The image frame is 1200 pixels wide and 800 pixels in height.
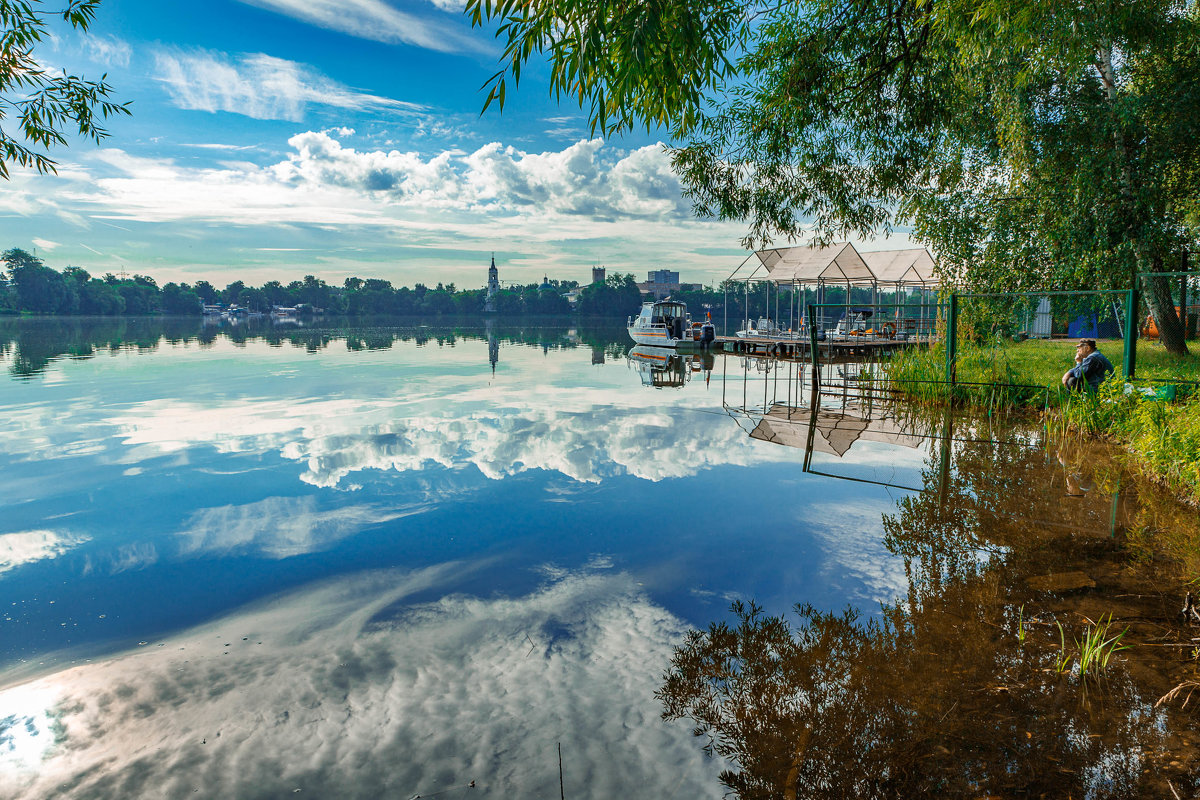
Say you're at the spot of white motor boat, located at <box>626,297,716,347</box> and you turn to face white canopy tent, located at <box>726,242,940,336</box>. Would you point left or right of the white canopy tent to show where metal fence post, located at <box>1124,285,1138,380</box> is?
right

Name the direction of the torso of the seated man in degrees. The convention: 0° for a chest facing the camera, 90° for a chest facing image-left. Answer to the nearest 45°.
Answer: approximately 90°

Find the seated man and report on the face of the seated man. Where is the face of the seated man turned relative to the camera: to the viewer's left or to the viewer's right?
to the viewer's left

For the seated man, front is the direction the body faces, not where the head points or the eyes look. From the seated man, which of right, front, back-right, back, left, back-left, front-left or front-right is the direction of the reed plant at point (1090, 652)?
left

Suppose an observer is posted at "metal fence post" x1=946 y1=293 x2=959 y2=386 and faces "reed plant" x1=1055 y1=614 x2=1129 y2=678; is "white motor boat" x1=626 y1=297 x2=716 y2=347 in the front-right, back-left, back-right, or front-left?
back-right

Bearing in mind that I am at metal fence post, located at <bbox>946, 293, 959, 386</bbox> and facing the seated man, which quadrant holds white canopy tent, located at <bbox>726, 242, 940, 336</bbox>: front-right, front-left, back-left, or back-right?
back-left
